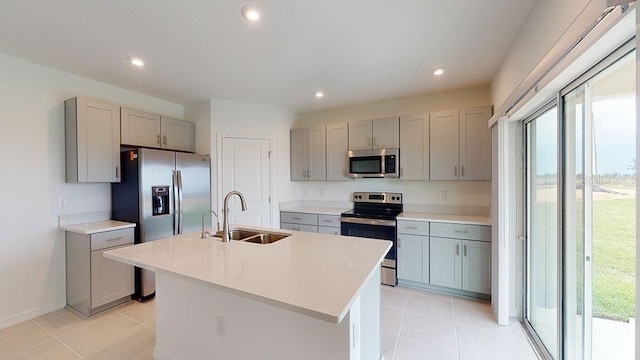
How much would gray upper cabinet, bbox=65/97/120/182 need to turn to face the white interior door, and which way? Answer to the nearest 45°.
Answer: approximately 45° to its left

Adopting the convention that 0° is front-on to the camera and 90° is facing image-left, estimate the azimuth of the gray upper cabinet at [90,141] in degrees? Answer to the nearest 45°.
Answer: approximately 315°

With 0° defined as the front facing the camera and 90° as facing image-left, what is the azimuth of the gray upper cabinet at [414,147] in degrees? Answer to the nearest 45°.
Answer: approximately 0°

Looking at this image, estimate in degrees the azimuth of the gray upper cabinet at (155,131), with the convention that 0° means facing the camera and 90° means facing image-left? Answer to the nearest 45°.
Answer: approximately 315°

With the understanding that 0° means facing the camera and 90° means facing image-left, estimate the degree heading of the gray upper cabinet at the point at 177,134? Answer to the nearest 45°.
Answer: approximately 315°

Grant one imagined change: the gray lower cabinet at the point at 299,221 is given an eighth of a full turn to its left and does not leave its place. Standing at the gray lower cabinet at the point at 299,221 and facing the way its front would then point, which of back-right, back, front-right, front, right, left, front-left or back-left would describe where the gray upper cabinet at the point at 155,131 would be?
back-right

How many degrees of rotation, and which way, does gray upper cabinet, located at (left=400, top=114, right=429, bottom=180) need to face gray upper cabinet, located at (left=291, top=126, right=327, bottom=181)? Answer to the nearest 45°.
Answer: approximately 90° to its right
